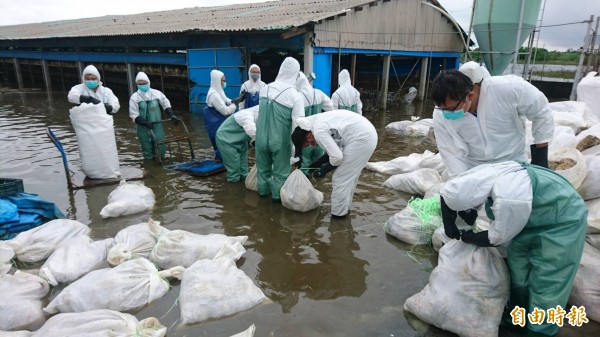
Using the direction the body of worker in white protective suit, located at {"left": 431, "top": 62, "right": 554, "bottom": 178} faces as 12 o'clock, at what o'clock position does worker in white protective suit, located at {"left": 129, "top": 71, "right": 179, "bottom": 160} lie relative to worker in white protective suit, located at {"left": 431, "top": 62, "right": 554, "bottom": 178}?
worker in white protective suit, located at {"left": 129, "top": 71, "right": 179, "bottom": 160} is roughly at 2 o'clock from worker in white protective suit, located at {"left": 431, "top": 62, "right": 554, "bottom": 178}.

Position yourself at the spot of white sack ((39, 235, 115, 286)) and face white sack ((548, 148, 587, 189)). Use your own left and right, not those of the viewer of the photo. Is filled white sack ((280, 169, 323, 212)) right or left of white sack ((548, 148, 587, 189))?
left

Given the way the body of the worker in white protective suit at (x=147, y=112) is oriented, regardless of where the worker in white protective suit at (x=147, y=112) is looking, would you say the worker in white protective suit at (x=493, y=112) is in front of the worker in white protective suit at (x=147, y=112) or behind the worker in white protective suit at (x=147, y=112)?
in front

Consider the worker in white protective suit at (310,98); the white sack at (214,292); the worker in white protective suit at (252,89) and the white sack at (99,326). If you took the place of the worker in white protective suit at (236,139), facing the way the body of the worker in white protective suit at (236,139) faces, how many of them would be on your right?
2

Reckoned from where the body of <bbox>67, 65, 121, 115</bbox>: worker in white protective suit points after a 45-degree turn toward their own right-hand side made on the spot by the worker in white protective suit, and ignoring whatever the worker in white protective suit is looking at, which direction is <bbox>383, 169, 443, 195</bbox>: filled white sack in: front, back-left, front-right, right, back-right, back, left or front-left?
left

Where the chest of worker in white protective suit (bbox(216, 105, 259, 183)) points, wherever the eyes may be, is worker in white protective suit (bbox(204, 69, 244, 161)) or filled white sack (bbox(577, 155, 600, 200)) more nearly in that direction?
the filled white sack

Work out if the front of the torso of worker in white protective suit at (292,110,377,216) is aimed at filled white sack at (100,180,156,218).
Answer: yes

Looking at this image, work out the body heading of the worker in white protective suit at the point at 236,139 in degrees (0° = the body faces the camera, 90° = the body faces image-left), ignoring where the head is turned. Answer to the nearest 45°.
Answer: approximately 270°

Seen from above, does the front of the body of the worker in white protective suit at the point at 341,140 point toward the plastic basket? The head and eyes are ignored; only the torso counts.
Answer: yes

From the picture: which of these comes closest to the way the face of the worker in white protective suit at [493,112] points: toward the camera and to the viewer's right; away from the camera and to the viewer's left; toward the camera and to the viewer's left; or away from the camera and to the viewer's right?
toward the camera and to the viewer's left

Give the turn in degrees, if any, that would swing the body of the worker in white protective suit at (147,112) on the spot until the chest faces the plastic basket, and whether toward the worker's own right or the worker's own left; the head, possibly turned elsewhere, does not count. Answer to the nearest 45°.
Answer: approximately 45° to the worker's own right

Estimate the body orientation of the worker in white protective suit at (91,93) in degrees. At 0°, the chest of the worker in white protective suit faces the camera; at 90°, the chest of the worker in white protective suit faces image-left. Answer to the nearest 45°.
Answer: approximately 0°

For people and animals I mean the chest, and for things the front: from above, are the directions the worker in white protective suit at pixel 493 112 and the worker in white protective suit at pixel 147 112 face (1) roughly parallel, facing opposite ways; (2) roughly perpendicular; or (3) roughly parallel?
roughly perpendicular

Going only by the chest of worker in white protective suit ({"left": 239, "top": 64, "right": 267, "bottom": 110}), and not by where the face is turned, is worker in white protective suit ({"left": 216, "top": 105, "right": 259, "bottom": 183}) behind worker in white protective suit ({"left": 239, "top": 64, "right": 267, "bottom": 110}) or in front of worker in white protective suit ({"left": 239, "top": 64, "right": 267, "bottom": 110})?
in front

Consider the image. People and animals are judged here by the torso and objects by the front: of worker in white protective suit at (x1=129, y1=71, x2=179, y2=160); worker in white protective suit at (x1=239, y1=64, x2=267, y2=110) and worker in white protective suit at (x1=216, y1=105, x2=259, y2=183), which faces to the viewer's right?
worker in white protective suit at (x1=216, y1=105, x2=259, y2=183)

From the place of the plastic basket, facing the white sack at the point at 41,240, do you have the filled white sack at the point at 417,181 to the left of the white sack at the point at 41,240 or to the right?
left

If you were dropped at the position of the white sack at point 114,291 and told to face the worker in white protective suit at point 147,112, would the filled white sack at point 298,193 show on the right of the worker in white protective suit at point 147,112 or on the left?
right

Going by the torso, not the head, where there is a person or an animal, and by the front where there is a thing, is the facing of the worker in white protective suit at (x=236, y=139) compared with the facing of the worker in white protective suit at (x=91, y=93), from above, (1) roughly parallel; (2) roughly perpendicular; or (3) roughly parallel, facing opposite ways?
roughly perpendicular

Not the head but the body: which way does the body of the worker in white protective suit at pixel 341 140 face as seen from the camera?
to the viewer's left
